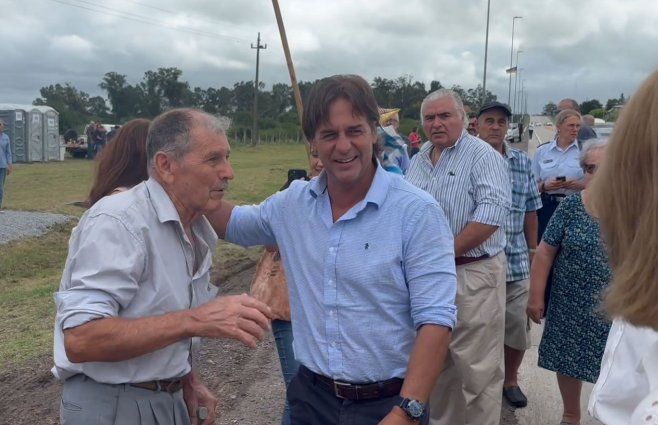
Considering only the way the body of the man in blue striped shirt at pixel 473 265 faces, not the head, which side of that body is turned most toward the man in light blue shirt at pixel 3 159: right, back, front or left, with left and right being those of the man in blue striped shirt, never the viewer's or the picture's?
right

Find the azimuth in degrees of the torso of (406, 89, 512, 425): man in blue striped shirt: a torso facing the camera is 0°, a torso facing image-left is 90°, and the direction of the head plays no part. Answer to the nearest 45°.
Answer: approximately 45°

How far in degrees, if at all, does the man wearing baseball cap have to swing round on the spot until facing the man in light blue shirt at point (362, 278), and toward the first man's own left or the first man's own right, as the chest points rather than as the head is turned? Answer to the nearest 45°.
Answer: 0° — they already face them

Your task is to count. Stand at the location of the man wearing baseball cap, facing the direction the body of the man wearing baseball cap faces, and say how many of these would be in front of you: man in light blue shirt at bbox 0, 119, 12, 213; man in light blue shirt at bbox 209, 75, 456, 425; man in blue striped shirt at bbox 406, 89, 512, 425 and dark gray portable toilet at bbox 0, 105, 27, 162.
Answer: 2

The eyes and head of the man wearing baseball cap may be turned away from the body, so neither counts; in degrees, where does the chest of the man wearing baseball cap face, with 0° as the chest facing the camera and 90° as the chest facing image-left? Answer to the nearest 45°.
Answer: approximately 0°

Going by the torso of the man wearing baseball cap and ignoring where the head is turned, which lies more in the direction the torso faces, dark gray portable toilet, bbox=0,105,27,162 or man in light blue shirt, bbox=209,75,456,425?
the man in light blue shirt

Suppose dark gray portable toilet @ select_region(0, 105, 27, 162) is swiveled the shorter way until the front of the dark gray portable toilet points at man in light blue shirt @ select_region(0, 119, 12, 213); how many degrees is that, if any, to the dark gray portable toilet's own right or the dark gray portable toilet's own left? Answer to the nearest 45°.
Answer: approximately 45° to the dark gray portable toilet's own right

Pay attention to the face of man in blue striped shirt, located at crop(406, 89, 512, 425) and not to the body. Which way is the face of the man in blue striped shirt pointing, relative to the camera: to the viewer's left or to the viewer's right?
to the viewer's left

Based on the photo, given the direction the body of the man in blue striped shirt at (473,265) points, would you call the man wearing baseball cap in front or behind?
behind
